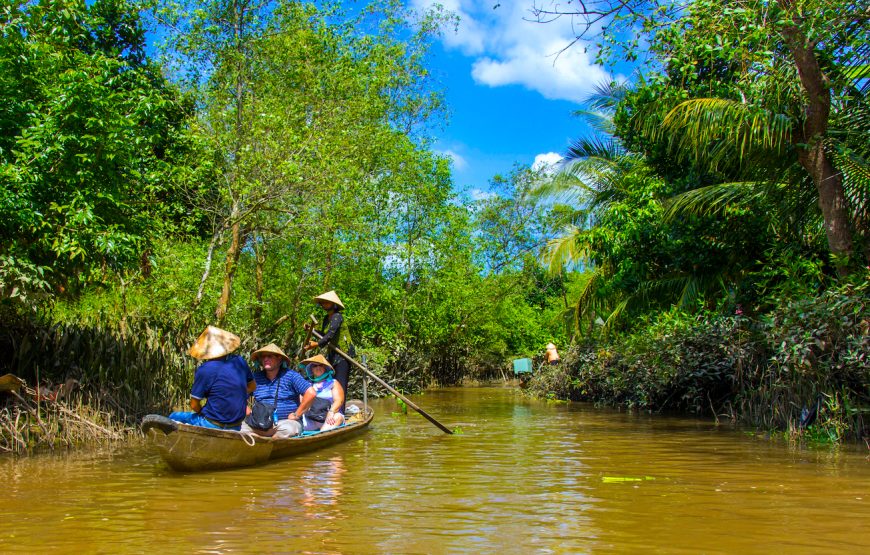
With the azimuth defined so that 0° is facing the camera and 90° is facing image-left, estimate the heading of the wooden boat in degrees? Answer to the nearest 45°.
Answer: approximately 45°

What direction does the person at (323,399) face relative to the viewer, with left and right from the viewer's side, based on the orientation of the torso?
facing the viewer and to the left of the viewer

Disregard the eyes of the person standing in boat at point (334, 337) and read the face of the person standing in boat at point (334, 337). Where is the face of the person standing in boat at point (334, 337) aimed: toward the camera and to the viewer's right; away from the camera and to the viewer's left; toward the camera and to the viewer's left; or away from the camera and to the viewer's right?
toward the camera and to the viewer's left

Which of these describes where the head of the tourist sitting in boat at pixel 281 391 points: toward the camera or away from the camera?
toward the camera

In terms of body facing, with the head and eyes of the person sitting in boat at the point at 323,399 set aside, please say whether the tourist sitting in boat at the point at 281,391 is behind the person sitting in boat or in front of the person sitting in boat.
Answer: in front

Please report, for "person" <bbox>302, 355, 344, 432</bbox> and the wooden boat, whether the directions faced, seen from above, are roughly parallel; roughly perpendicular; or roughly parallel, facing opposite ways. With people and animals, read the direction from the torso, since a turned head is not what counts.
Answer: roughly parallel

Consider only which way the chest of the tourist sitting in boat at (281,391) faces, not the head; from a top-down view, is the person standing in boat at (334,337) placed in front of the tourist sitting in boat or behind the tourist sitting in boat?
behind

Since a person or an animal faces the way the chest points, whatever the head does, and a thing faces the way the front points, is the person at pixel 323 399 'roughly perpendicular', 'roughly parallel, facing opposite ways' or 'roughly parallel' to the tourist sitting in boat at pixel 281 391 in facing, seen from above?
roughly parallel
